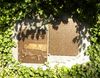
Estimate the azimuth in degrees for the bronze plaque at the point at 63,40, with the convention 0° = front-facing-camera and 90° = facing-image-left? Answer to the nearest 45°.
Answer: approximately 0°

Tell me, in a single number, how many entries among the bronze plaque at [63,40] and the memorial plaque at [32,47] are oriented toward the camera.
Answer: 2

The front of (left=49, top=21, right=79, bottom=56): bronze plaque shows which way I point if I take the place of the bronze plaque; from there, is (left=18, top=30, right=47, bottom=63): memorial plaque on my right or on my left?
on my right

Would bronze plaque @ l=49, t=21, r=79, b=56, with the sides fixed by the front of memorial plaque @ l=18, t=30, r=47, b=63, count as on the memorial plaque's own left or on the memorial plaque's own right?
on the memorial plaque's own left
